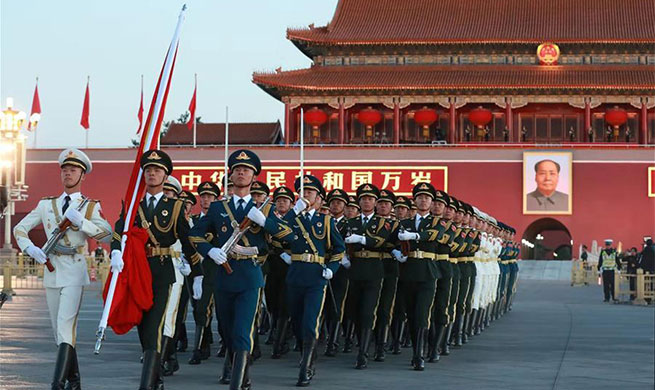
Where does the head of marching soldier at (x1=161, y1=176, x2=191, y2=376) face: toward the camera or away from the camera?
toward the camera

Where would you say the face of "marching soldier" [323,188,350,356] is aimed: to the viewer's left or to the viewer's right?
to the viewer's left

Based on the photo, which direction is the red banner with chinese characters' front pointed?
toward the camera

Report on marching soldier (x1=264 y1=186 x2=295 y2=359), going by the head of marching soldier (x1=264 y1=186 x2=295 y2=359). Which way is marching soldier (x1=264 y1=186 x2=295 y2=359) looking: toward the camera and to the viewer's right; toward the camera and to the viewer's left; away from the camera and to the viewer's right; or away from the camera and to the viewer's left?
toward the camera and to the viewer's left

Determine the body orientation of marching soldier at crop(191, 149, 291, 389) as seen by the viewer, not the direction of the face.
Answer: toward the camera

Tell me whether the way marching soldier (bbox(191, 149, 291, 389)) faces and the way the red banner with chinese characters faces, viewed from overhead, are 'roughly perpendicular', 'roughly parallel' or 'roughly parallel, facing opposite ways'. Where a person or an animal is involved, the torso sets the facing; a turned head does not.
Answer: roughly parallel

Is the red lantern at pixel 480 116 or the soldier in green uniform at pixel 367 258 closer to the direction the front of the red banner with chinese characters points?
the soldier in green uniform

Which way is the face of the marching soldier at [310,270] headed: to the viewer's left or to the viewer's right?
to the viewer's left

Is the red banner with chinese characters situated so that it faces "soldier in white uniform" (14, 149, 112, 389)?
yes

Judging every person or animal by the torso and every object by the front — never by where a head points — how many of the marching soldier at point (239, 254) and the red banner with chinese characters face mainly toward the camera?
2

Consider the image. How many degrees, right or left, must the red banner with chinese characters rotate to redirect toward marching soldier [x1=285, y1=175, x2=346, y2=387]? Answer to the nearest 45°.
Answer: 0° — it already faces them

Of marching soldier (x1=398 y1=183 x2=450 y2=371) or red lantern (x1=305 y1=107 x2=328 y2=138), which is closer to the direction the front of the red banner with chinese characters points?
the marching soldier

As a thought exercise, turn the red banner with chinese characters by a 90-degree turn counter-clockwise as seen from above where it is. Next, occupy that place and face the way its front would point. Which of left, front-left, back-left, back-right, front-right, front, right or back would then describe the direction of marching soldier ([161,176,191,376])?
right

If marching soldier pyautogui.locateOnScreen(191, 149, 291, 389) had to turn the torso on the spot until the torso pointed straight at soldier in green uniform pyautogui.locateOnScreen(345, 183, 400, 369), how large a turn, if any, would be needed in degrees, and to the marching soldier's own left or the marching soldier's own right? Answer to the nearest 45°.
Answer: approximately 135° to the marching soldier's own left

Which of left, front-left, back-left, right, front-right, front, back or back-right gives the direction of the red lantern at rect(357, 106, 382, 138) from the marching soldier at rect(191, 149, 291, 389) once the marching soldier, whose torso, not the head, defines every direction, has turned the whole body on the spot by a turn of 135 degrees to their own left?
front-left
